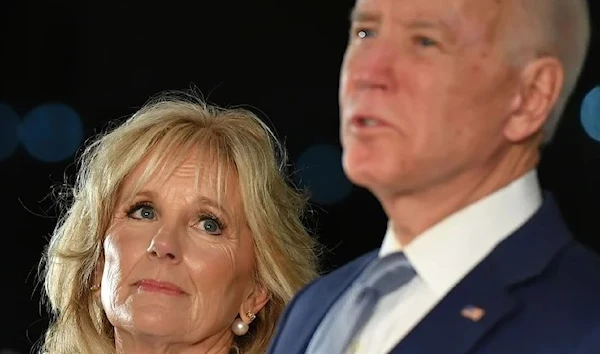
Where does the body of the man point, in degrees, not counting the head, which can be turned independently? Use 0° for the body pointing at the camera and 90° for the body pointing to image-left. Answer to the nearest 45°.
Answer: approximately 45°

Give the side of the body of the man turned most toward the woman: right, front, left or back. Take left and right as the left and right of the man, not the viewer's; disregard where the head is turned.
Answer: right
